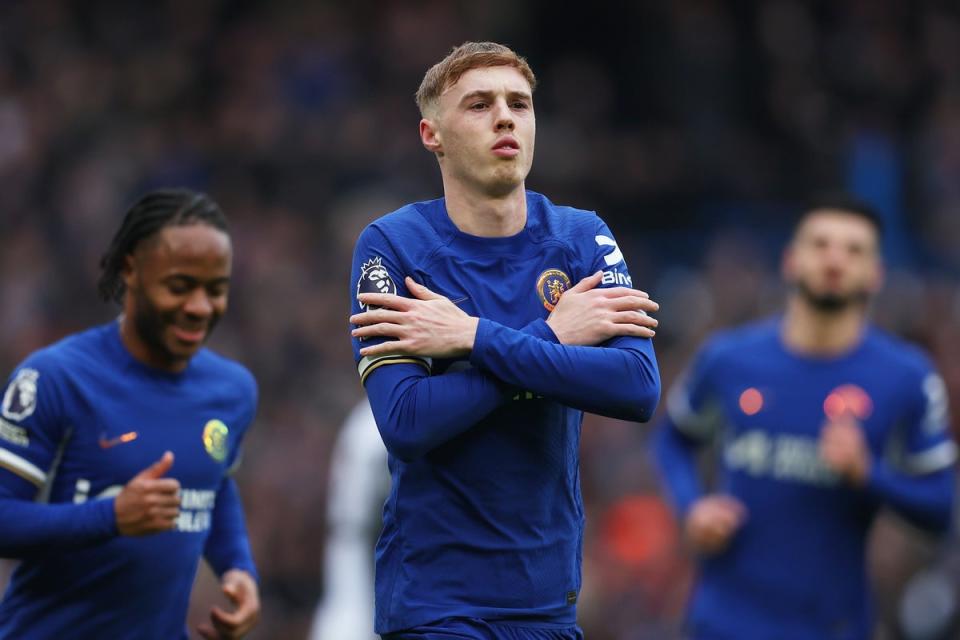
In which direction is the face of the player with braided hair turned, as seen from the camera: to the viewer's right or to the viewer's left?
to the viewer's right

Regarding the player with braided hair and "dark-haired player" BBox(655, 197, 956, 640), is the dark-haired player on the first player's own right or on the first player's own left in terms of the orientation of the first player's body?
on the first player's own left

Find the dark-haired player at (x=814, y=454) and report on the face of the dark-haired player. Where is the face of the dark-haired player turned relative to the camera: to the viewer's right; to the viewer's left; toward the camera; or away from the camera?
toward the camera

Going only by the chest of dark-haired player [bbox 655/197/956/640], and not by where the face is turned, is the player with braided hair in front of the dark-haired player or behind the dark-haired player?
in front

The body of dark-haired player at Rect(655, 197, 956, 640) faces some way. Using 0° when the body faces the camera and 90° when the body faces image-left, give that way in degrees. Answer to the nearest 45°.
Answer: approximately 0°

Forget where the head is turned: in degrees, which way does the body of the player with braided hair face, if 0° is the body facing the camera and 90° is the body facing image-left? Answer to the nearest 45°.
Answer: approximately 315°

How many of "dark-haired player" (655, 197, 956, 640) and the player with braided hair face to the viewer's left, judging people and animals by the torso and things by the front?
0
